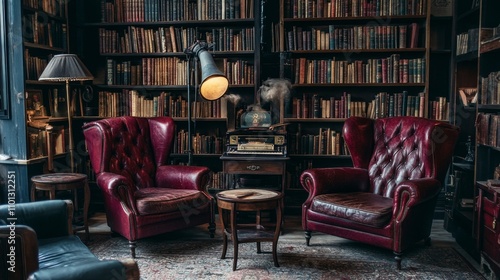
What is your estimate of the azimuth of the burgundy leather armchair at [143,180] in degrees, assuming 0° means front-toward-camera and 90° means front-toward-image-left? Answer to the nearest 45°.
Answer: approximately 315°

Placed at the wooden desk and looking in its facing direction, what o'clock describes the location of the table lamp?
The table lamp is roughly at 3 o'clock from the wooden desk.

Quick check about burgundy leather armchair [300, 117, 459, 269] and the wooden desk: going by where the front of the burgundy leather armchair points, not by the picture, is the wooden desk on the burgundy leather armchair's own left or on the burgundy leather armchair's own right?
on the burgundy leather armchair's own right

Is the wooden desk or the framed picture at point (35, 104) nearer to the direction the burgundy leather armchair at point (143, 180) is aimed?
the wooden desk

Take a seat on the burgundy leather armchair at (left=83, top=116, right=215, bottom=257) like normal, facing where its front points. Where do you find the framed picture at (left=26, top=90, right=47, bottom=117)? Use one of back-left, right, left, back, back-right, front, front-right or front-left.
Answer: back

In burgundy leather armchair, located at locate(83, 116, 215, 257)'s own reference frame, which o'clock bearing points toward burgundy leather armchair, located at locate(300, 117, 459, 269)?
burgundy leather armchair, located at locate(300, 117, 459, 269) is roughly at 11 o'clock from burgundy leather armchair, located at locate(83, 116, 215, 257).

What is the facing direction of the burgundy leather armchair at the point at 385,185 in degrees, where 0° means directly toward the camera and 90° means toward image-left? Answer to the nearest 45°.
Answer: approximately 45°

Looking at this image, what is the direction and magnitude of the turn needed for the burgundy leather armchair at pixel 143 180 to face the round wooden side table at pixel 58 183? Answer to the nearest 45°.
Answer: approximately 135° to its right

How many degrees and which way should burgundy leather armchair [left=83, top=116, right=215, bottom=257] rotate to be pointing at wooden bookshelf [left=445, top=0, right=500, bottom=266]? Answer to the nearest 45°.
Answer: approximately 45° to its left

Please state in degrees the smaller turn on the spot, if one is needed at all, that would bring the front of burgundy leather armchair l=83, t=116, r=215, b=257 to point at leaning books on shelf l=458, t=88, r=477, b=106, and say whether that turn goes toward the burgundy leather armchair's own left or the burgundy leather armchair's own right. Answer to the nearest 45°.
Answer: approximately 45° to the burgundy leather armchair's own left

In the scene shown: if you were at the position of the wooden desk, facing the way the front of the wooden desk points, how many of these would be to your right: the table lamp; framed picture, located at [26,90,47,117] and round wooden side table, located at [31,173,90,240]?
3

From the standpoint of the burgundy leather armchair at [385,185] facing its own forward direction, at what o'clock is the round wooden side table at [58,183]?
The round wooden side table is roughly at 1 o'clock from the burgundy leather armchair.

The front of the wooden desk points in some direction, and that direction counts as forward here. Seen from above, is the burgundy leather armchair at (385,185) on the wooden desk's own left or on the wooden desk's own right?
on the wooden desk's own left

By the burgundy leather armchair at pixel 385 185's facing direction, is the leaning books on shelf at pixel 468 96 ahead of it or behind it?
behind
